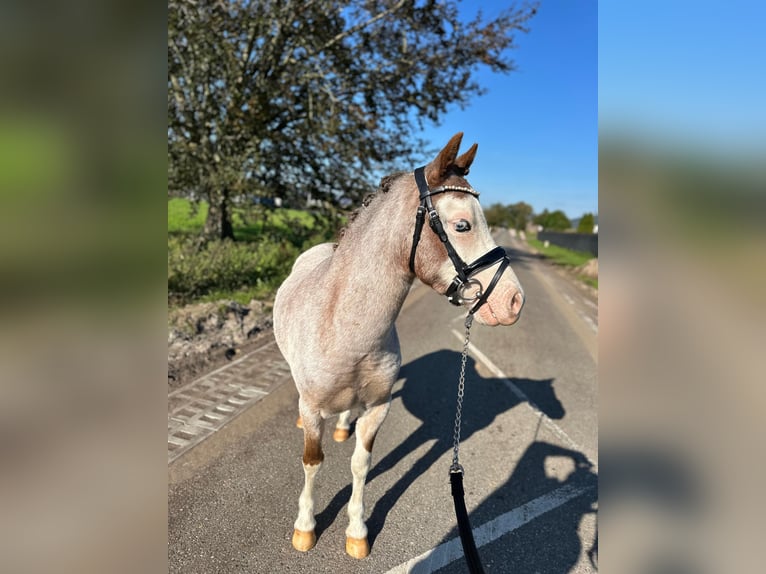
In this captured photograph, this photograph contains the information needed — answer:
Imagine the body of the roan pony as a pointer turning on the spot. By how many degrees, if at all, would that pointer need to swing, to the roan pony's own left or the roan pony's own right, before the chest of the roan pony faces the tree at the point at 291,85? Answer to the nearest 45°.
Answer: approximately 180°

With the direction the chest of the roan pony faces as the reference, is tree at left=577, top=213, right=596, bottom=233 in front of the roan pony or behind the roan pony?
behind

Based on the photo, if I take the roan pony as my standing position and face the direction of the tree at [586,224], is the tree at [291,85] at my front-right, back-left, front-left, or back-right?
front-left

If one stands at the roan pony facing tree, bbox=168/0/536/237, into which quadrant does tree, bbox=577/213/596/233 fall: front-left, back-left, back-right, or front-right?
front-right

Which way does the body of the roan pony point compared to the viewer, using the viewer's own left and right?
facing the viewer
